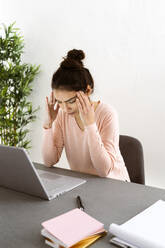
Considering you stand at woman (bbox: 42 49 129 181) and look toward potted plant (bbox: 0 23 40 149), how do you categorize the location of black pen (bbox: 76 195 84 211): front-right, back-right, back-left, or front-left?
back-left

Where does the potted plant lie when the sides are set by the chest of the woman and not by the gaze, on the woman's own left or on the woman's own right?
on the woman's own right

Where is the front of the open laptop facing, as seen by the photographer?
facing away from the viewer and to the right of the viewer

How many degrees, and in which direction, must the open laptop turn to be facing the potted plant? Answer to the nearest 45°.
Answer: approximately 45° to its left

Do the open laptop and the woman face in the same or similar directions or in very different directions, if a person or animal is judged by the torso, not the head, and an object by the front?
very different directions

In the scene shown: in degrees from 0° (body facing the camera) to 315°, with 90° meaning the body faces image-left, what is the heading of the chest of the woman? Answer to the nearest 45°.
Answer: approximately 45°
